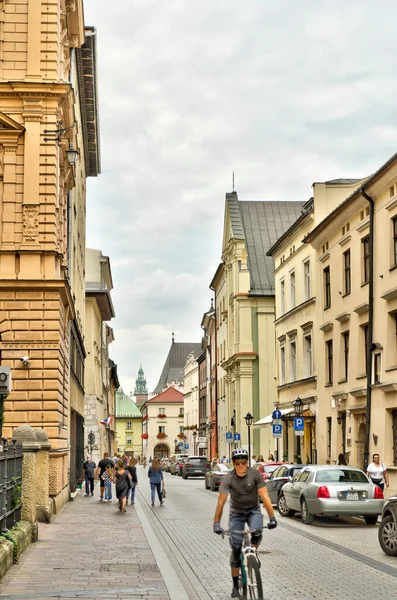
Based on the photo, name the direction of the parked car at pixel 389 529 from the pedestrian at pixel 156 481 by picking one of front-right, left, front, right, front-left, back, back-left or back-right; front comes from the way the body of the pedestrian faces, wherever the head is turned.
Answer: back

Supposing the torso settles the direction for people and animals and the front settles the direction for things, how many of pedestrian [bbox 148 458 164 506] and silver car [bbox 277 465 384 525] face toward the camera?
0

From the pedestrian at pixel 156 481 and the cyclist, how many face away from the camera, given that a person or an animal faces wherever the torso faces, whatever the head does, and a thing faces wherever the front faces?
1

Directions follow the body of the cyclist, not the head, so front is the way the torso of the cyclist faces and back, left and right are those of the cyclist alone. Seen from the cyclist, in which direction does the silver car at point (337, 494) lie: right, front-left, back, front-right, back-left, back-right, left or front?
back

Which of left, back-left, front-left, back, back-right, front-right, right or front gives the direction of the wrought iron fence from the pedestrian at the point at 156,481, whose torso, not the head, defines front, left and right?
back

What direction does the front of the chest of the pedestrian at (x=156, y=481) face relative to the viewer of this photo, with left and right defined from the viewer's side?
facing away from the viewer

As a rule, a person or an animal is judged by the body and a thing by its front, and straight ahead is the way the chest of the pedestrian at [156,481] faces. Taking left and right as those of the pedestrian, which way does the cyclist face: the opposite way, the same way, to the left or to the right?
the opposite way

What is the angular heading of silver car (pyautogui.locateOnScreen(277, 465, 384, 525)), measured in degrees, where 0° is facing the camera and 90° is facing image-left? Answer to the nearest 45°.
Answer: approximately 135°

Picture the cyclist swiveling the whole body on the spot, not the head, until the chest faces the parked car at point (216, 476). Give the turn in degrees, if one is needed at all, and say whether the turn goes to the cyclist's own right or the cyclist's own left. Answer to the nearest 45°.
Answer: approximately 180°

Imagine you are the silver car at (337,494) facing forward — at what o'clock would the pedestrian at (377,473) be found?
The pedestrian is roughly at 2 o'clock from the silver car.
